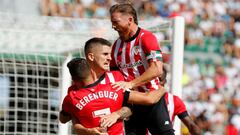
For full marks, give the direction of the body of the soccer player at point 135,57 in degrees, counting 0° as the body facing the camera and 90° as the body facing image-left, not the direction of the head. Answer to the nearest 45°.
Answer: approximately 45°

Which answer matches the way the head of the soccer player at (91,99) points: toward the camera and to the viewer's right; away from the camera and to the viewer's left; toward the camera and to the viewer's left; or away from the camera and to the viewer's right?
away from the camera and to the viewer's right

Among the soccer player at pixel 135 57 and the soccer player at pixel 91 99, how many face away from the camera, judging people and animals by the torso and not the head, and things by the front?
1

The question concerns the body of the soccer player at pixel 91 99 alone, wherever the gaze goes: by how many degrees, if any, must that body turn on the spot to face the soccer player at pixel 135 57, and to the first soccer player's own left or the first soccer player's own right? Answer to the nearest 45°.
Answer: approximately 45° to the first soccer player's own right

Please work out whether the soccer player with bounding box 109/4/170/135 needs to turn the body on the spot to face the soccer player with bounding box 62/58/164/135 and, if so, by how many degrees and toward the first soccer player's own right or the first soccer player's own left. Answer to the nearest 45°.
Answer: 0° — they already face them

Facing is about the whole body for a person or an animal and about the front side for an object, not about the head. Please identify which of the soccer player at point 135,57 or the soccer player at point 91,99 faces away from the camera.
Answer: the soccer player at point 91,99

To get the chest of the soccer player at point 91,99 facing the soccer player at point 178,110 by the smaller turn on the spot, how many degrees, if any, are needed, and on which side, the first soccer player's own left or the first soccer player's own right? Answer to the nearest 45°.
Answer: approximately 45° to the first soccer player's own right

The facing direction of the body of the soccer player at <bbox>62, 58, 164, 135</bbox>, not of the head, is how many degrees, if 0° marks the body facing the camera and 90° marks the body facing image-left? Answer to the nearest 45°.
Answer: approximately 180°
